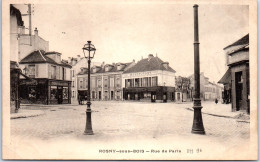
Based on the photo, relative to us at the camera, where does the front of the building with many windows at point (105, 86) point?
facing the viewer

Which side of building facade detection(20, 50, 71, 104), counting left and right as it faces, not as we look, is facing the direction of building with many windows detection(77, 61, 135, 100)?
left

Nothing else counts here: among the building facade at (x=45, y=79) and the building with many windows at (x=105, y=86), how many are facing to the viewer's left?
0

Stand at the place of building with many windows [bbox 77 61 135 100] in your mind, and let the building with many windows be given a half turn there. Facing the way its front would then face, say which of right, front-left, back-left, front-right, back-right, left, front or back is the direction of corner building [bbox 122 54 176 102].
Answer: right

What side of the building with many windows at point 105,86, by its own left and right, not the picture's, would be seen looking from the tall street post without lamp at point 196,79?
front

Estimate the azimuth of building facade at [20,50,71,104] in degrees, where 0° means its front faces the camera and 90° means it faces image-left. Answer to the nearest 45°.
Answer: approximately 315°
